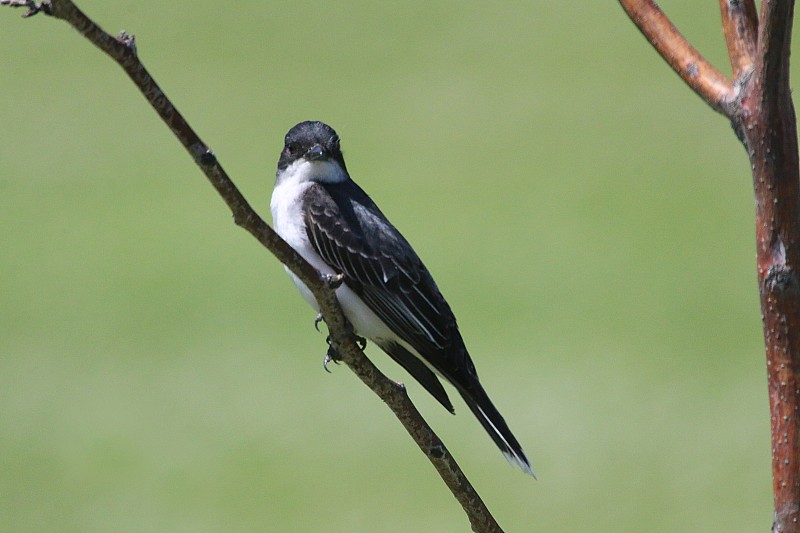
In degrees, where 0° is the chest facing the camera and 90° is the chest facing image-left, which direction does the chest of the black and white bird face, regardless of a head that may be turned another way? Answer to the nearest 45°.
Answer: approximately 90°
